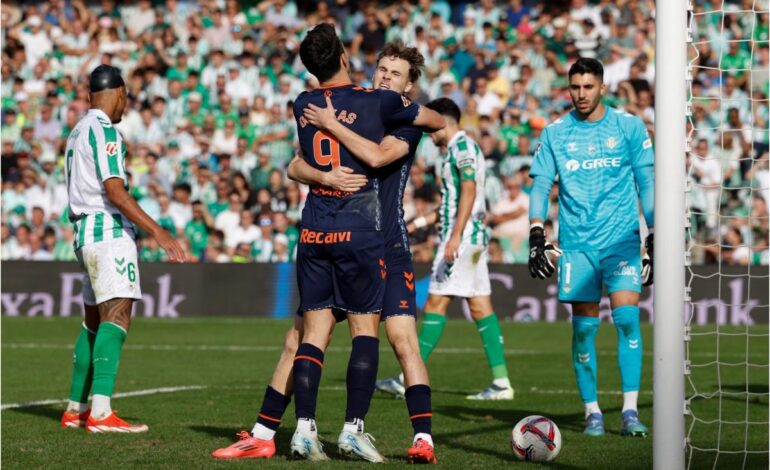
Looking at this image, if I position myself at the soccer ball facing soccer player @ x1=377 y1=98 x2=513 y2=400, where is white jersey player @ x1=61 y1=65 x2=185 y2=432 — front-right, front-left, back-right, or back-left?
front-left

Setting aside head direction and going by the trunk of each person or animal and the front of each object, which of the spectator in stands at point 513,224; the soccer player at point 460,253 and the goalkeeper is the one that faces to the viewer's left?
the soccer player

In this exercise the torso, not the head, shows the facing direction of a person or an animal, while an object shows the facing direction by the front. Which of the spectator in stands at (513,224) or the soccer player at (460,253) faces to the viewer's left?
the soccer player

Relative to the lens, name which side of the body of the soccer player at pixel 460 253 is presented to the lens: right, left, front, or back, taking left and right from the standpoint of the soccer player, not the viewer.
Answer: left

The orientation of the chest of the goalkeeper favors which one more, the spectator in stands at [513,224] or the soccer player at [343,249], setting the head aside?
the soccer player

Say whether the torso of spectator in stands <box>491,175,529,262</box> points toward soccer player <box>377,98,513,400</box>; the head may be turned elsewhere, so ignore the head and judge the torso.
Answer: yes

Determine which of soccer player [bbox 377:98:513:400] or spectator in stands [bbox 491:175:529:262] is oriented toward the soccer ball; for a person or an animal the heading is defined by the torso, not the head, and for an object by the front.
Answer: the spectator in stands

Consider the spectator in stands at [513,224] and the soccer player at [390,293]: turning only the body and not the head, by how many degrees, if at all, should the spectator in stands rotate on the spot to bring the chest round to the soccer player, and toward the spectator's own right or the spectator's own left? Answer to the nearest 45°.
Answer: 0° — they already face them

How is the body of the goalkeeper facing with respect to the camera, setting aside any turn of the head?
toward the camera

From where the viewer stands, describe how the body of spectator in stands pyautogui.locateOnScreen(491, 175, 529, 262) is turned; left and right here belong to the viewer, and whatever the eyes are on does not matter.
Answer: facing the viewer

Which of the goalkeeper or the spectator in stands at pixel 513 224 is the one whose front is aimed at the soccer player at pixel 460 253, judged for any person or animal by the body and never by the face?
the spectator in stands

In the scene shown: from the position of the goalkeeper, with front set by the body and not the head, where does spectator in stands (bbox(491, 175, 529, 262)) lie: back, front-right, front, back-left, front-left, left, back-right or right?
back

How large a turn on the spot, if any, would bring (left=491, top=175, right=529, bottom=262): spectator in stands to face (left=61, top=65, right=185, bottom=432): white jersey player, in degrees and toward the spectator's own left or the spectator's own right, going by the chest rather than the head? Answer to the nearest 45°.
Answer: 0° — they already face them
